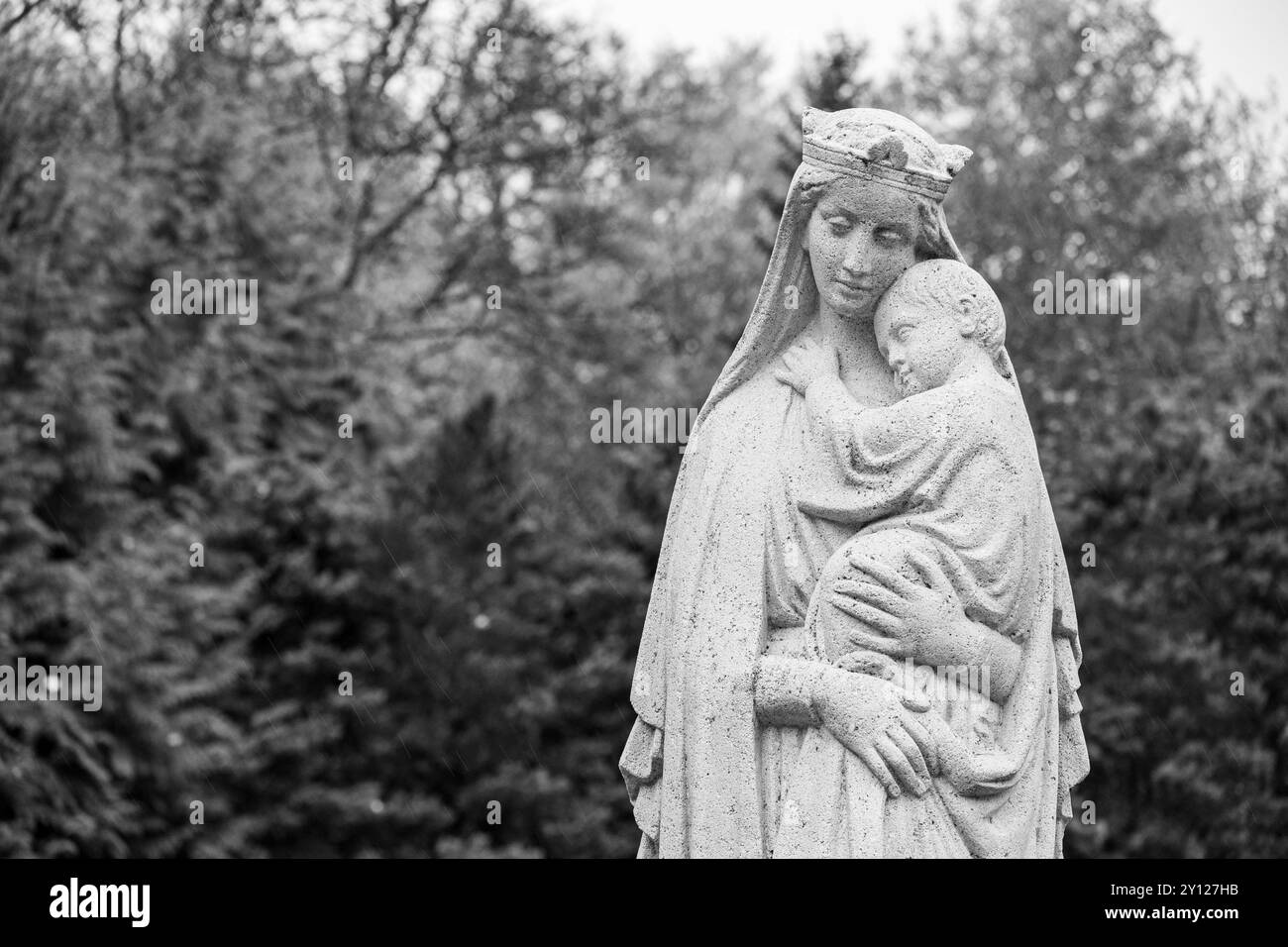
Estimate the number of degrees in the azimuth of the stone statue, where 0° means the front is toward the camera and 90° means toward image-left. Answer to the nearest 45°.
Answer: approximately 0°
